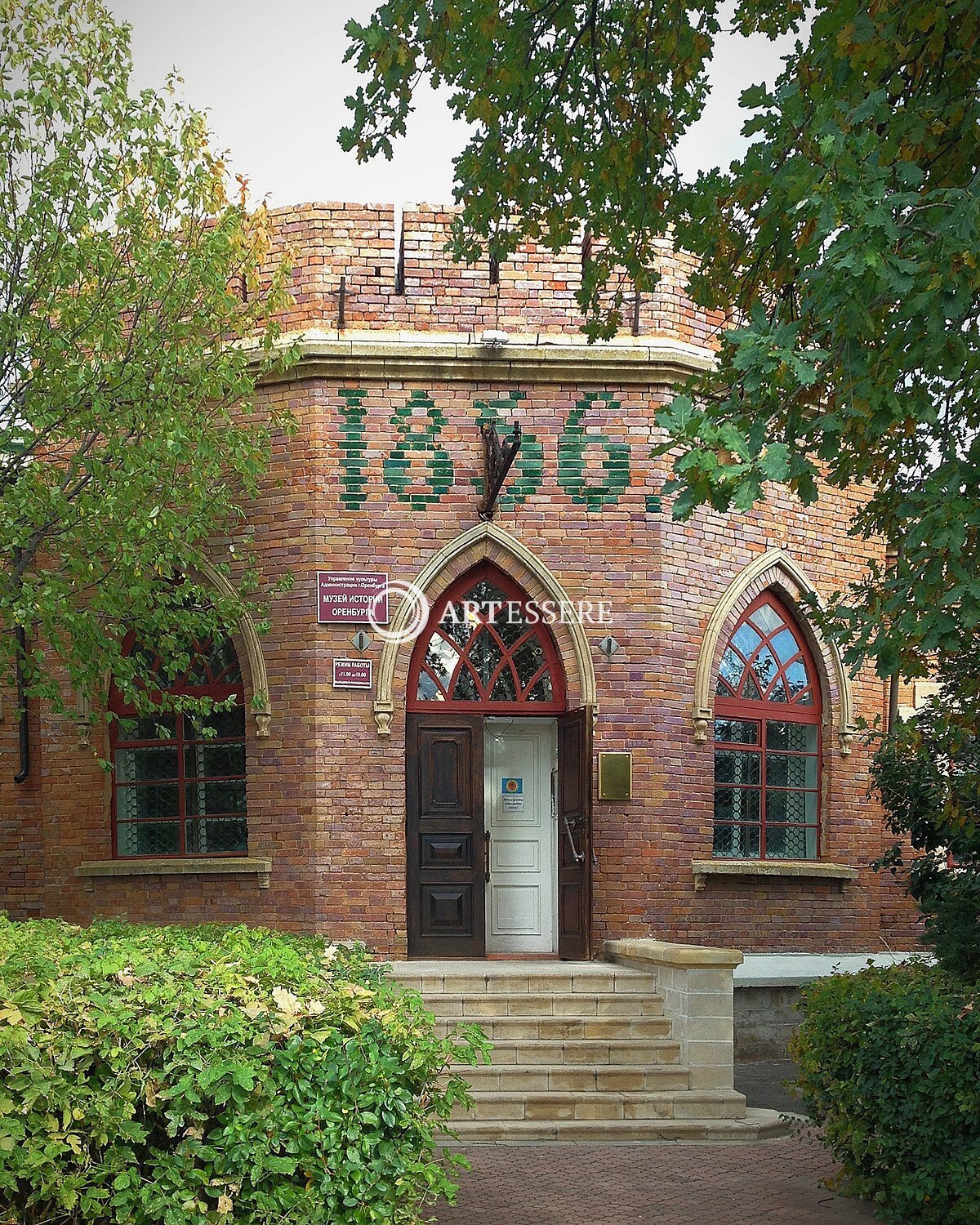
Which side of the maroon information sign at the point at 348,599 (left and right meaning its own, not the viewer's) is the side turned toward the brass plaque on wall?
left

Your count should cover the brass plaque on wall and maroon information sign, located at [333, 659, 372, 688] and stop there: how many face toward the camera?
2

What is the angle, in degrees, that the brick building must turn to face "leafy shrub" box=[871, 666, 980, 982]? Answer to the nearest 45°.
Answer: approximately 45° to its left

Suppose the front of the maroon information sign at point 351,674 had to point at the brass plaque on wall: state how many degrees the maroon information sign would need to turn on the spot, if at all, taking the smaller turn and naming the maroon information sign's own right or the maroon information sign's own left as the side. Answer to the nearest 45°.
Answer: approximately 90° to the maroon information sign's own left

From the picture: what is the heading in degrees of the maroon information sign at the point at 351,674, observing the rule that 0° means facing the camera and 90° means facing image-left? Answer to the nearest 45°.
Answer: approximately 0°
